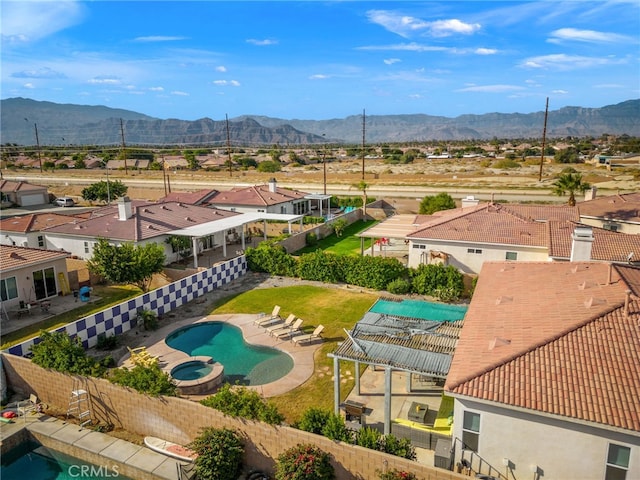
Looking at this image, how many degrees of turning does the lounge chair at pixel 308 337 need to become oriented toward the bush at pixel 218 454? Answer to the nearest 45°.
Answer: approximately 45° to its left

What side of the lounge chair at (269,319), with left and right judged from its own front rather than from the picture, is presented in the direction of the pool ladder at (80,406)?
front

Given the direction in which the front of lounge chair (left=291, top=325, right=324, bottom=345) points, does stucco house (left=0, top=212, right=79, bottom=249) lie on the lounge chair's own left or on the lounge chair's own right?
on the lounge chair's own right

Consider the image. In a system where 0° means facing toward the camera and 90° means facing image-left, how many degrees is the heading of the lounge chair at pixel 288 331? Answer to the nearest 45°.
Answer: approximately 45°

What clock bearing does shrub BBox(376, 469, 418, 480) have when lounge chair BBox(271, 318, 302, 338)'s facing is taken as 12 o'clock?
The shrub is roughly at 10 o'clock from the lounge chair.

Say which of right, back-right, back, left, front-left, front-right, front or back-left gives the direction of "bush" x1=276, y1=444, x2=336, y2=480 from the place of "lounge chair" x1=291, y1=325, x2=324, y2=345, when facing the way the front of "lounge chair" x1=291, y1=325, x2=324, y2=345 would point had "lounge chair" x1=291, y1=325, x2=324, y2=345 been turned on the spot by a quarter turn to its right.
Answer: back-left

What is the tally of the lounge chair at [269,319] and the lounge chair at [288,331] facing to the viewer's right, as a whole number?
0

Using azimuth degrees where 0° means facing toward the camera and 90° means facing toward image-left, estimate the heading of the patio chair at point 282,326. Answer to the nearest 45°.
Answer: approximately 45°

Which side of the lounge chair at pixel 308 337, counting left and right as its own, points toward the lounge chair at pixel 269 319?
right

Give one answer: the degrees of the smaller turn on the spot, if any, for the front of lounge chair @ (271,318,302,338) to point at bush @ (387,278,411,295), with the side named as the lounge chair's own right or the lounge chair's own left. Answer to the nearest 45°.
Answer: approximately 180°

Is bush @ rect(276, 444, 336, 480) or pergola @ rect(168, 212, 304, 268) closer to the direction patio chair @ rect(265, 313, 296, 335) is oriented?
the bush

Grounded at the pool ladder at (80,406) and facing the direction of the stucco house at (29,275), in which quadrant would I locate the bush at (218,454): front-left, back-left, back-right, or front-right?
back-right
